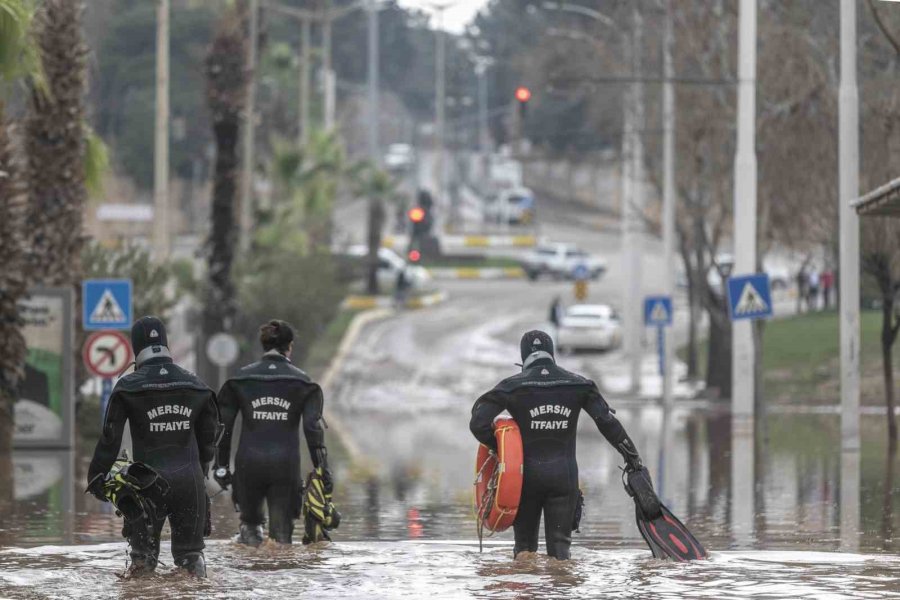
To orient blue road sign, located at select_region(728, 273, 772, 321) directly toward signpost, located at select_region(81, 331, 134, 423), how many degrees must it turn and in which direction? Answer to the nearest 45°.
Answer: approximately 45° to its right

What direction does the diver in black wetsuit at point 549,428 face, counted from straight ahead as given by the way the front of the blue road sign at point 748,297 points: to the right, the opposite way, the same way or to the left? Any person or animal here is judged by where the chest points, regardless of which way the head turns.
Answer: the opposite way

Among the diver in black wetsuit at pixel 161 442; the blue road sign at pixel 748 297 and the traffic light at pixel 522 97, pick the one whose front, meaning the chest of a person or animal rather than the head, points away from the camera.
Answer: the diver in black wetsuit

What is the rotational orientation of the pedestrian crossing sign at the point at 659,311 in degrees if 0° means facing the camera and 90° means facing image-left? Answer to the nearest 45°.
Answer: approximately 0°

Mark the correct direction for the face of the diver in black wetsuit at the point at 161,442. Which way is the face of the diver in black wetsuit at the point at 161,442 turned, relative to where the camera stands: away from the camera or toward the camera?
away from the camera

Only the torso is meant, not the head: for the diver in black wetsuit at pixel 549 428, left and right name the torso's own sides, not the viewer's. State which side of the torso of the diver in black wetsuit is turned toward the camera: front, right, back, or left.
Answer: back

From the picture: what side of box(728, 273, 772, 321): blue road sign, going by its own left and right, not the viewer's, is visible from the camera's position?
front

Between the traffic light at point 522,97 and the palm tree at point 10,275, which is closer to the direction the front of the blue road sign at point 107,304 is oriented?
the palm tree

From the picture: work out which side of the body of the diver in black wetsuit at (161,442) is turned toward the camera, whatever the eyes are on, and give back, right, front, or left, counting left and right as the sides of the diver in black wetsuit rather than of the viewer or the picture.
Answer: back

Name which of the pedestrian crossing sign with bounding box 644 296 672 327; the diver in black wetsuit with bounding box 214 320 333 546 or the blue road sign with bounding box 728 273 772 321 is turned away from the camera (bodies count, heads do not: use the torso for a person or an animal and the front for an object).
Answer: the diver in black wetsuit

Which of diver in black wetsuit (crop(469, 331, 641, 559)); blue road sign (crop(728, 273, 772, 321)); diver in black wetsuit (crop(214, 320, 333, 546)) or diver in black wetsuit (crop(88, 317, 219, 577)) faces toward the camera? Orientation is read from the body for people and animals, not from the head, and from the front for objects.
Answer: the blue road sign

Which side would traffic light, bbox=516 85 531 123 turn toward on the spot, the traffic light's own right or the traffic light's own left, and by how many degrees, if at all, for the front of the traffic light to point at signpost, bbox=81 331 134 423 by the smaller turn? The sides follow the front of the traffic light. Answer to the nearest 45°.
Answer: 0° — it already faces it

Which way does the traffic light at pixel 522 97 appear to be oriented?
toward the camera

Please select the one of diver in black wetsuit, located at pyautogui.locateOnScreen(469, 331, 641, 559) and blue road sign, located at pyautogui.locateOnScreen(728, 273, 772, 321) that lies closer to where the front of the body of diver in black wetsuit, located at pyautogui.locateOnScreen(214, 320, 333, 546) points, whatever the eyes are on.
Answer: the blue road sign

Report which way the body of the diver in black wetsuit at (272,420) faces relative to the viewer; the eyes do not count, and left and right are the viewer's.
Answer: facing away from the viewer
